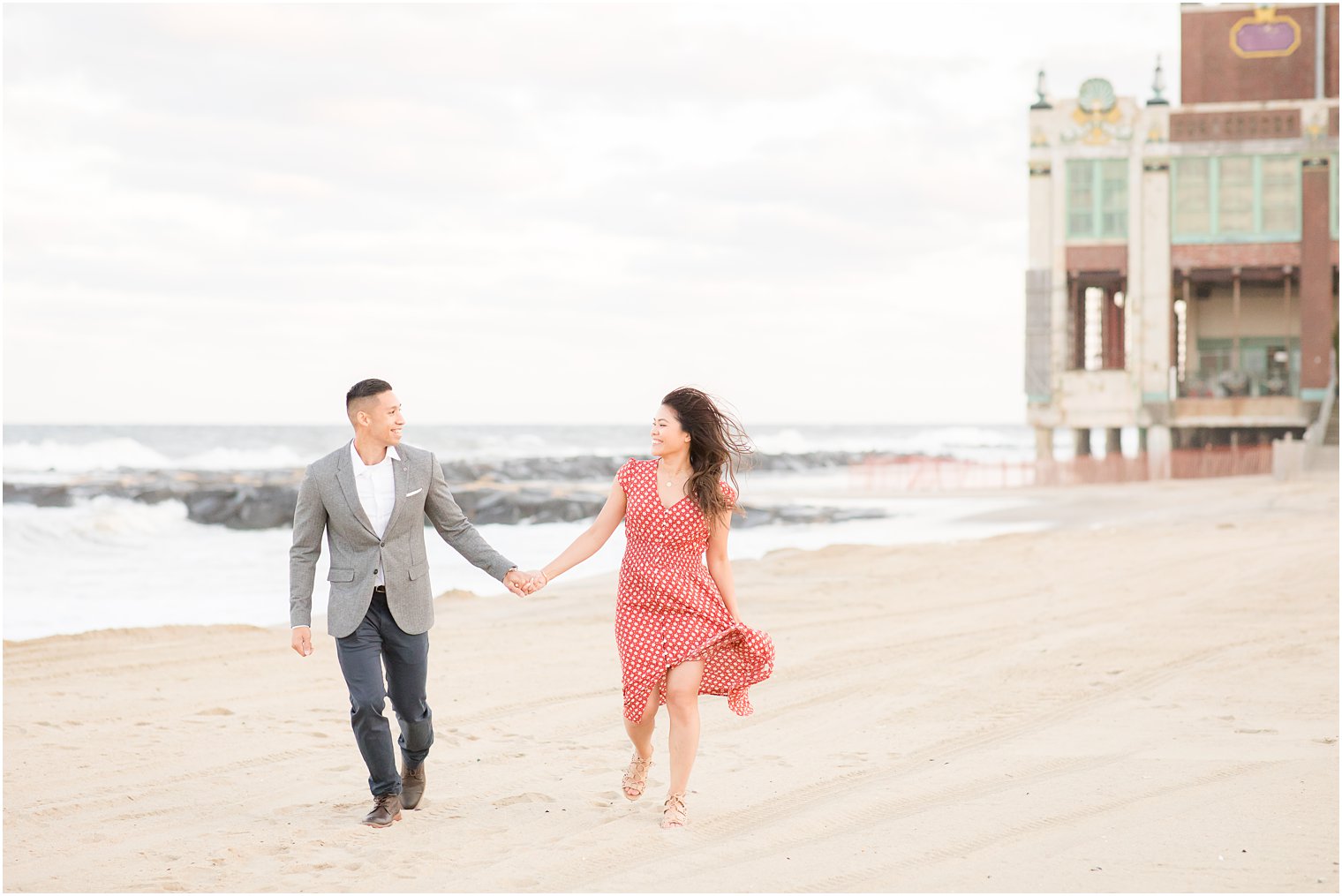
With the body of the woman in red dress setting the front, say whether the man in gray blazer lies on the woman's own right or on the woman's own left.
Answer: on the woman's own right

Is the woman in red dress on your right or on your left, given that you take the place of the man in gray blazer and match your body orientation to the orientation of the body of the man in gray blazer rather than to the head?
on your left

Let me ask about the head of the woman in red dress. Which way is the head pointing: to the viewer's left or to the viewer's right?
to the viewer's left

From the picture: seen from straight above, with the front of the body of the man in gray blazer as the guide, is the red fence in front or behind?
behind

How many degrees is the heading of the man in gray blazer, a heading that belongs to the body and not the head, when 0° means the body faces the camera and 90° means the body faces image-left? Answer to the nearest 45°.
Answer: approximately 0°

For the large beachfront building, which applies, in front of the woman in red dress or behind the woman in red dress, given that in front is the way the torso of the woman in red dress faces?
behind

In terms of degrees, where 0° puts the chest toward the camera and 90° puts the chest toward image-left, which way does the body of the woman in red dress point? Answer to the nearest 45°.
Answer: approximately 0°
